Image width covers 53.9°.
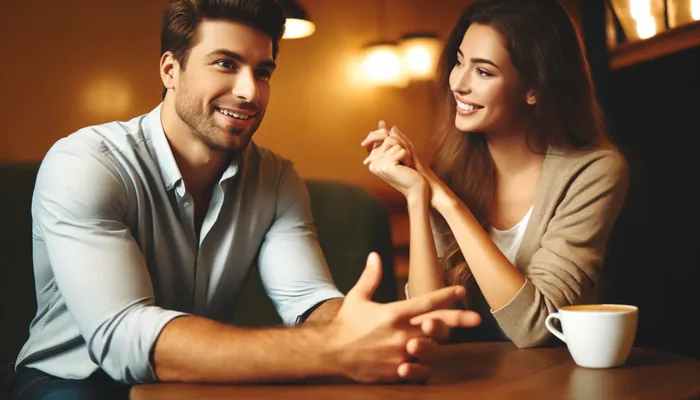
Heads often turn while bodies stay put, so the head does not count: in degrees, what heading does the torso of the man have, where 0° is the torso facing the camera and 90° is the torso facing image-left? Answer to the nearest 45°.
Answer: approximately 315°

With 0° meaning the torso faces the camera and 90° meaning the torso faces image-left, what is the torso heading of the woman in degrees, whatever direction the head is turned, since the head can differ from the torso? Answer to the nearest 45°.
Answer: approximately 45°

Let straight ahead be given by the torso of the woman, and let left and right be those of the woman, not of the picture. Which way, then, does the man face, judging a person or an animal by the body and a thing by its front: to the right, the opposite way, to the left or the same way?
to the left

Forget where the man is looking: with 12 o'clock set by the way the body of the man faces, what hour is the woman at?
The woman is roughly at 10 o'clock from the man.

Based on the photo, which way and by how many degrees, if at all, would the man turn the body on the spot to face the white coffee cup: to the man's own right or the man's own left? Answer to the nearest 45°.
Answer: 0° — they already face it

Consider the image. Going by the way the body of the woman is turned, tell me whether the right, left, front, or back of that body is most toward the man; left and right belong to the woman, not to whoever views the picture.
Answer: front

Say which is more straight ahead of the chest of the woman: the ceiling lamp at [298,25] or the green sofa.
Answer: the green sofa

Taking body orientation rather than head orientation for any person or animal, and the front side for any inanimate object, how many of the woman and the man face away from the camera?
0

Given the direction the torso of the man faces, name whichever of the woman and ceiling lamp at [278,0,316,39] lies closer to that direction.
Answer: the woman

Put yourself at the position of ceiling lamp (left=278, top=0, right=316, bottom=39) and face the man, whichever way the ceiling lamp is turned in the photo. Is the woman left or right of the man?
left
